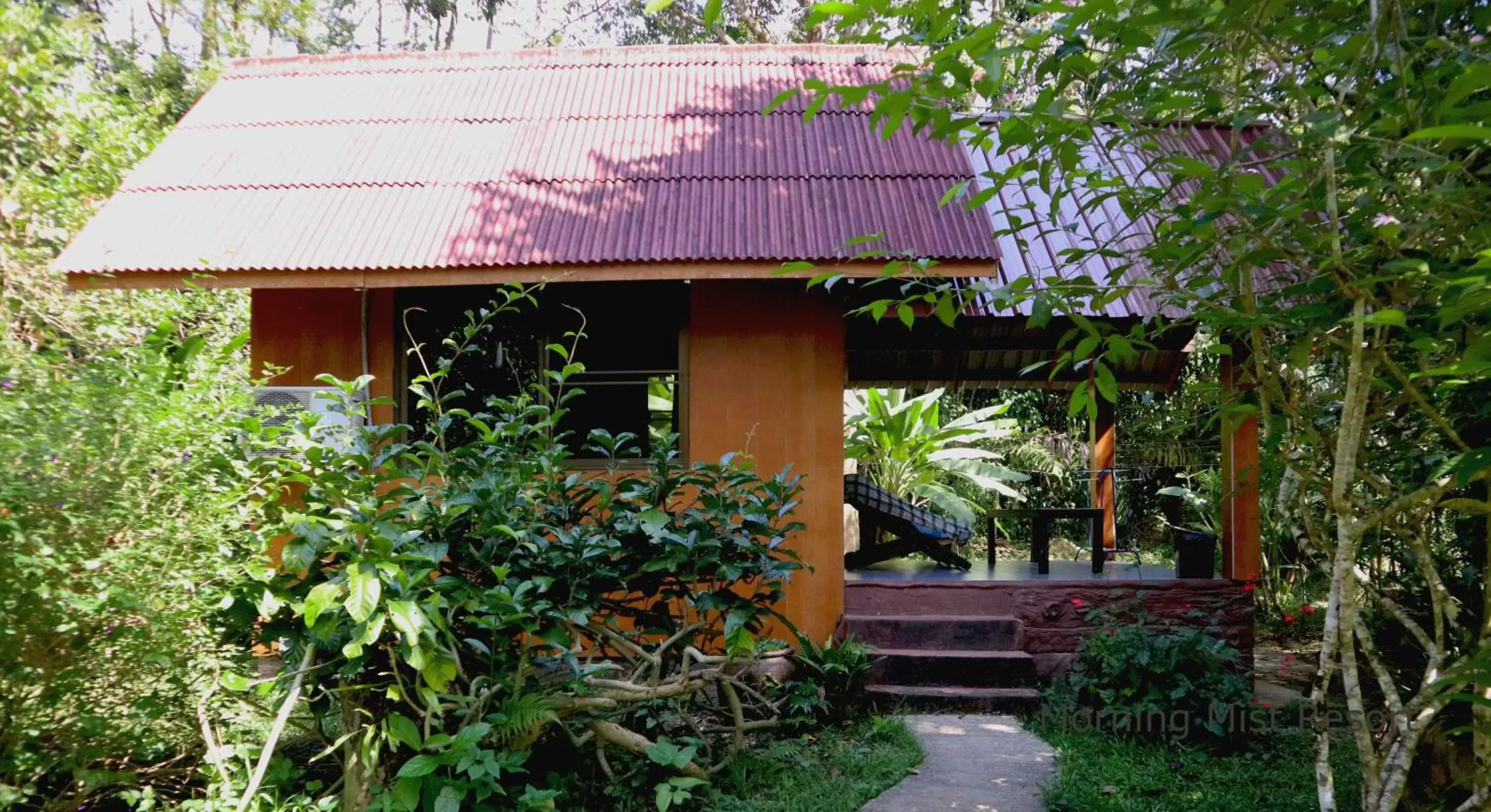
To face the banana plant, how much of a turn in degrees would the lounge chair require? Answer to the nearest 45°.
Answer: approximately 90° to its left

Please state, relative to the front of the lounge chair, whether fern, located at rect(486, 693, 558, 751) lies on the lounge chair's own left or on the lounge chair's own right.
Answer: on the lounge chair's own right

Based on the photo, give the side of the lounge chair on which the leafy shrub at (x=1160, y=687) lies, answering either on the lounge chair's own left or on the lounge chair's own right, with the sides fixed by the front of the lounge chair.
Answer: on the lounge chair's own right

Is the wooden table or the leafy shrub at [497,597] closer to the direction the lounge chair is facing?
the wooden table

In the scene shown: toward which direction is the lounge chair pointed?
to the viewer's right

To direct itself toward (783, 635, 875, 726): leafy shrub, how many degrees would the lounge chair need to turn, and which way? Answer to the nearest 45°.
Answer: approximately 90° to its right

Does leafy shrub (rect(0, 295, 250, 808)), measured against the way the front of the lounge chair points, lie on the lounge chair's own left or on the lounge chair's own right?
on the lounge chair's own right
